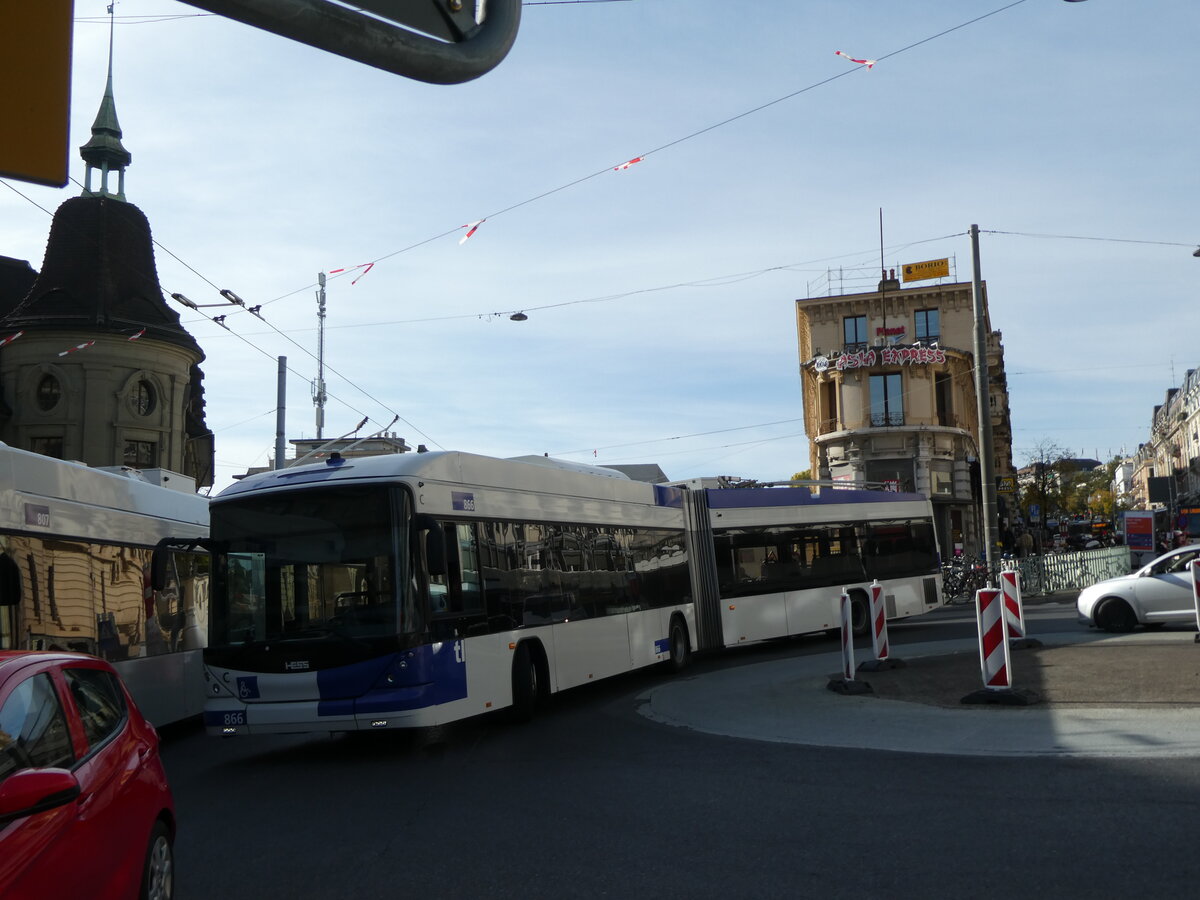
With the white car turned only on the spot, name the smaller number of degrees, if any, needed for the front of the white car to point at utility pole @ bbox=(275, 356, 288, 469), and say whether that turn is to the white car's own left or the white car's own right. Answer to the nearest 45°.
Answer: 0° — it already faces it

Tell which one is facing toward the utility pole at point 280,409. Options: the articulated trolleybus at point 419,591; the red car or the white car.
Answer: the white car

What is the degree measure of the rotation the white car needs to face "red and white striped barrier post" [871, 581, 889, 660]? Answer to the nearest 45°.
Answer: approximately 45° to its left

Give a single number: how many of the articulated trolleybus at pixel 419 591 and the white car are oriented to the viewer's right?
0

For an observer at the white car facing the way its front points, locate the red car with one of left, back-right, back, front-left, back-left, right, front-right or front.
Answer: left

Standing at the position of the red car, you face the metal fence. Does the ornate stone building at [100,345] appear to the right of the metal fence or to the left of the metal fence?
left

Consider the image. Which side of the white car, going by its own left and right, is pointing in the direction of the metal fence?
right

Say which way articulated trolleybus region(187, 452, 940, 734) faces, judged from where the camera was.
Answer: facing the viewer and to the left of the viewer

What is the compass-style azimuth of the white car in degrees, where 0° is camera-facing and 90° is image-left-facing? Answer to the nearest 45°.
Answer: approximately 90°

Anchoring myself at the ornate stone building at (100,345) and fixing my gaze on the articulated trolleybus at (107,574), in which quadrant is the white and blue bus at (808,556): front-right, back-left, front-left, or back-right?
front-left

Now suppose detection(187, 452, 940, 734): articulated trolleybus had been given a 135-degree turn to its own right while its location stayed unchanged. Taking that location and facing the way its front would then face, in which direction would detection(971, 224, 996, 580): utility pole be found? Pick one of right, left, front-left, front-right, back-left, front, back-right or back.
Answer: front-right
